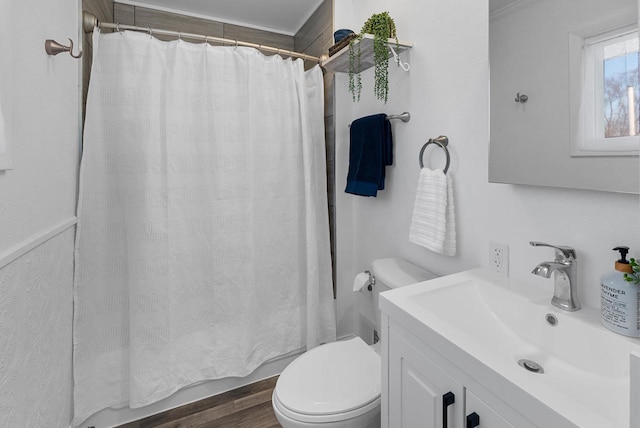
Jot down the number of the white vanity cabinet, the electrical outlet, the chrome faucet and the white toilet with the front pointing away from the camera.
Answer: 0

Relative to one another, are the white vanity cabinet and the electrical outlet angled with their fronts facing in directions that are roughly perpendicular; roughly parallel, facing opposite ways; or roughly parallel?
roughly parallel

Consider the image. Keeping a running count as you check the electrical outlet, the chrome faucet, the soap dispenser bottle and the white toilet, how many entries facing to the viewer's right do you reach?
0

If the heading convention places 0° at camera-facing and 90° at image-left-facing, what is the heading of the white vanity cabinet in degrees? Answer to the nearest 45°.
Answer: approximately 45°

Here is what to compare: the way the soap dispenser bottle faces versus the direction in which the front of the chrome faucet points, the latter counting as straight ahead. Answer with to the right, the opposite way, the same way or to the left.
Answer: the same way

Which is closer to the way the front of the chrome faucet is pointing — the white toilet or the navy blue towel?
the white toilet

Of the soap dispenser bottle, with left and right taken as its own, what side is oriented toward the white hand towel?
right

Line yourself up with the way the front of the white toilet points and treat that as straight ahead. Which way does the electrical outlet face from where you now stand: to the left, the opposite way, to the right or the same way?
the same way

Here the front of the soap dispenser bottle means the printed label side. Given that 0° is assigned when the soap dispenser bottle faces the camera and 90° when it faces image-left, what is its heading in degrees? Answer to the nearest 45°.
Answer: approximately 45°

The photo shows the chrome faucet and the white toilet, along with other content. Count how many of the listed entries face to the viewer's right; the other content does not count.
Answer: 0

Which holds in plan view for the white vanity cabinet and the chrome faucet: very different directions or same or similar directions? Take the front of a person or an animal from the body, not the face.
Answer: same or similar directions

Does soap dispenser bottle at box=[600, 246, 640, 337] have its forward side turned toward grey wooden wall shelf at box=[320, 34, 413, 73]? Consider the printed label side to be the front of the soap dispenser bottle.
no

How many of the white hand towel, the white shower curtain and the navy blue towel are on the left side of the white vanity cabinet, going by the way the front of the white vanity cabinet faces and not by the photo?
0

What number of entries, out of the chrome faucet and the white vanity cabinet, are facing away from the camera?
0
